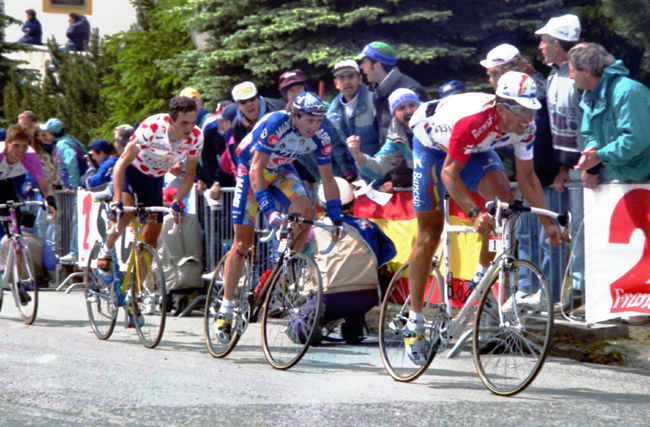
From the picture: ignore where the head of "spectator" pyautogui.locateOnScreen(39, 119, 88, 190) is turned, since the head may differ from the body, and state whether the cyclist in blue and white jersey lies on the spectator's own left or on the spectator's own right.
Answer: on the spectator's own left

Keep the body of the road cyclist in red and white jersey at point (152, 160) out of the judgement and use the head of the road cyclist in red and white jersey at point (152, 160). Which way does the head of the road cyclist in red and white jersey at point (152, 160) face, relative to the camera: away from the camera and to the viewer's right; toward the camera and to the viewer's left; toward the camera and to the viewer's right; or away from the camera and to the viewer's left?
toward the camera and to the viewer's right

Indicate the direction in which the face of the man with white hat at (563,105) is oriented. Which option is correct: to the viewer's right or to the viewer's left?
to the viewer's left

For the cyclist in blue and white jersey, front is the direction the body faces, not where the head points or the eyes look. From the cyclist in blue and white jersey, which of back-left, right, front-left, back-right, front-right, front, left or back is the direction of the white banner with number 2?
front-left

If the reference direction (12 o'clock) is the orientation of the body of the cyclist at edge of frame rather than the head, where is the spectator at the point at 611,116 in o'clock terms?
The spectator is roughly at 12 o'clock from the cyclist at edge of frame.

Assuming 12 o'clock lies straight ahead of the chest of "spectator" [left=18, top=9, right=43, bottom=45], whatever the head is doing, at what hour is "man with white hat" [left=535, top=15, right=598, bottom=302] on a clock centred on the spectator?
The man with white hat is roughly at 10 o'clock from the spectator.

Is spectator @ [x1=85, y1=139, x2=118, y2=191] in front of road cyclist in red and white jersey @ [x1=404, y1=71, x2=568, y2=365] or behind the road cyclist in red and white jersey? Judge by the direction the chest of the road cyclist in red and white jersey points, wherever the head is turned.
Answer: behind

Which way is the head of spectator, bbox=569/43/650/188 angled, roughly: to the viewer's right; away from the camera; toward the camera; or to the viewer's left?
to the viewer's left

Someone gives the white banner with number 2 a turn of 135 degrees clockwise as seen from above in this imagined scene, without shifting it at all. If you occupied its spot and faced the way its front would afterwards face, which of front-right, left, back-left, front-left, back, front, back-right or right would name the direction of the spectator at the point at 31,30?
front
